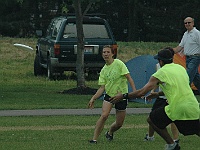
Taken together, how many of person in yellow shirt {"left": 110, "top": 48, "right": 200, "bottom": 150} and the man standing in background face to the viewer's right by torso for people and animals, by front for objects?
0

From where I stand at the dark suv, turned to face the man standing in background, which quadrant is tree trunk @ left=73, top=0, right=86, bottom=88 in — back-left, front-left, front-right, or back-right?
front-right

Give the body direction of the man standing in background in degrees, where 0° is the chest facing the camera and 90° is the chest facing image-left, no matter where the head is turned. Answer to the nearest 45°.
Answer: approximately 45°

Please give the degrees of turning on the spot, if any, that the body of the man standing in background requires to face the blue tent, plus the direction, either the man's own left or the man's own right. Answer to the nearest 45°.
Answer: approximately 90° to the man's own right

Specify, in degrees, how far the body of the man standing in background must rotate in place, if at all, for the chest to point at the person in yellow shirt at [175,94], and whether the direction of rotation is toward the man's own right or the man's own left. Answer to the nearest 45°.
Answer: approximately 45° to the man's own left

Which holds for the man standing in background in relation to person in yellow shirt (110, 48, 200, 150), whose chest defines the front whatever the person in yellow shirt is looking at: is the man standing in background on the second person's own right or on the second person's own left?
on the second person's own right

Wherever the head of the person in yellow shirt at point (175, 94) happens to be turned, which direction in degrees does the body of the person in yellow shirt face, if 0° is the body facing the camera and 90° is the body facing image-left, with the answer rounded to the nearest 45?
approximately 135°

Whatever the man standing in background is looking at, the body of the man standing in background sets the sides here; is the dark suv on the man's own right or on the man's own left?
on the man's own right

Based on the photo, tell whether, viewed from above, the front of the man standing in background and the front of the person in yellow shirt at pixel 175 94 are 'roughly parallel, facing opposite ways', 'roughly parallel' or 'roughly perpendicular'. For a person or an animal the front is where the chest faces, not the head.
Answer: roughly perpendicular

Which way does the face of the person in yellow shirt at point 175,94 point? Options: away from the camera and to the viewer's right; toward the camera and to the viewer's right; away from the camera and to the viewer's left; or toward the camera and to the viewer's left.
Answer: away from the camera and to the viewer's left
